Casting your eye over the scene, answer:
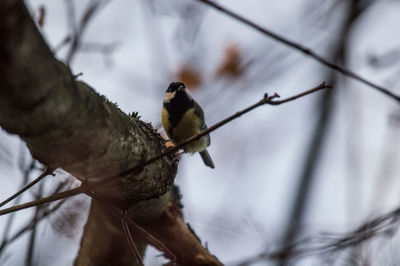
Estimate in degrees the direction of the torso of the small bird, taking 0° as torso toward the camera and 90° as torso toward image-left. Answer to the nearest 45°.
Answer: approximately 45°

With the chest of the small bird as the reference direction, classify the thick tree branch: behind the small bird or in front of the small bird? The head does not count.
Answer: in front
